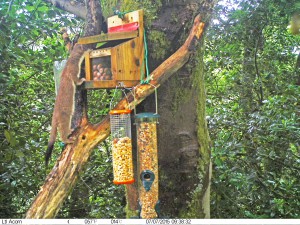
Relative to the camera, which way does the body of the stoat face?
to the viewer's right
